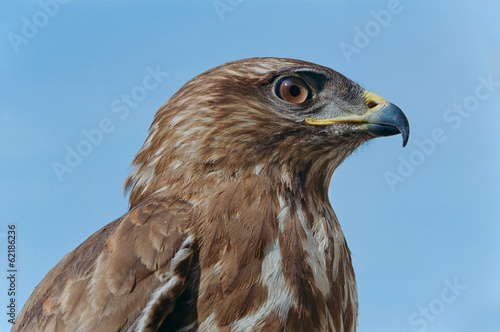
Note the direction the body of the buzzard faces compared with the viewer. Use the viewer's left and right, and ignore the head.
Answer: facing to the right of the viewer
